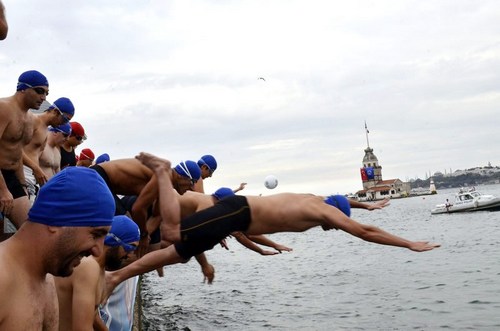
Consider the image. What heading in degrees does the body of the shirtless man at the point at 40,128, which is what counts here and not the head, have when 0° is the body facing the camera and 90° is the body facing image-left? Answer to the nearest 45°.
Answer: approximately 270°

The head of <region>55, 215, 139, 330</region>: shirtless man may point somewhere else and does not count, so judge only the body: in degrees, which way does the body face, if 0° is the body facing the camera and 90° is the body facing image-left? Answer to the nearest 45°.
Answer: approximately 270°

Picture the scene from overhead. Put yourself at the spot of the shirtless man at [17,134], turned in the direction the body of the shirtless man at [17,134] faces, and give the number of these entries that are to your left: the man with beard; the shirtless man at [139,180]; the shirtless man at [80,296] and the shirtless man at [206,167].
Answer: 2

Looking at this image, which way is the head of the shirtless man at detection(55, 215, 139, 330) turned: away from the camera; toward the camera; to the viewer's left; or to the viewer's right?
to the viewer's right

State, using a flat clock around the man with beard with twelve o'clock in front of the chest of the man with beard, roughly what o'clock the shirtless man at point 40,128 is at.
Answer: The shirtless man is roughly at 9 o'clock from the man with beard.

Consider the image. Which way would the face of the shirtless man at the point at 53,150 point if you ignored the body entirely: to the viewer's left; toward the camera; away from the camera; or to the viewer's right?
to the viewer's right

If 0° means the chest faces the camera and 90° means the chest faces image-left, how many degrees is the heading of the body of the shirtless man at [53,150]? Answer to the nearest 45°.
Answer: approximately 315°

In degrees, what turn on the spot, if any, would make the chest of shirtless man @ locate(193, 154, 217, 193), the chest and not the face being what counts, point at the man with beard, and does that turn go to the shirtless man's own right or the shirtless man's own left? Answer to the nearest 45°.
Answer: approximately 90° to the shirtless man's own right
